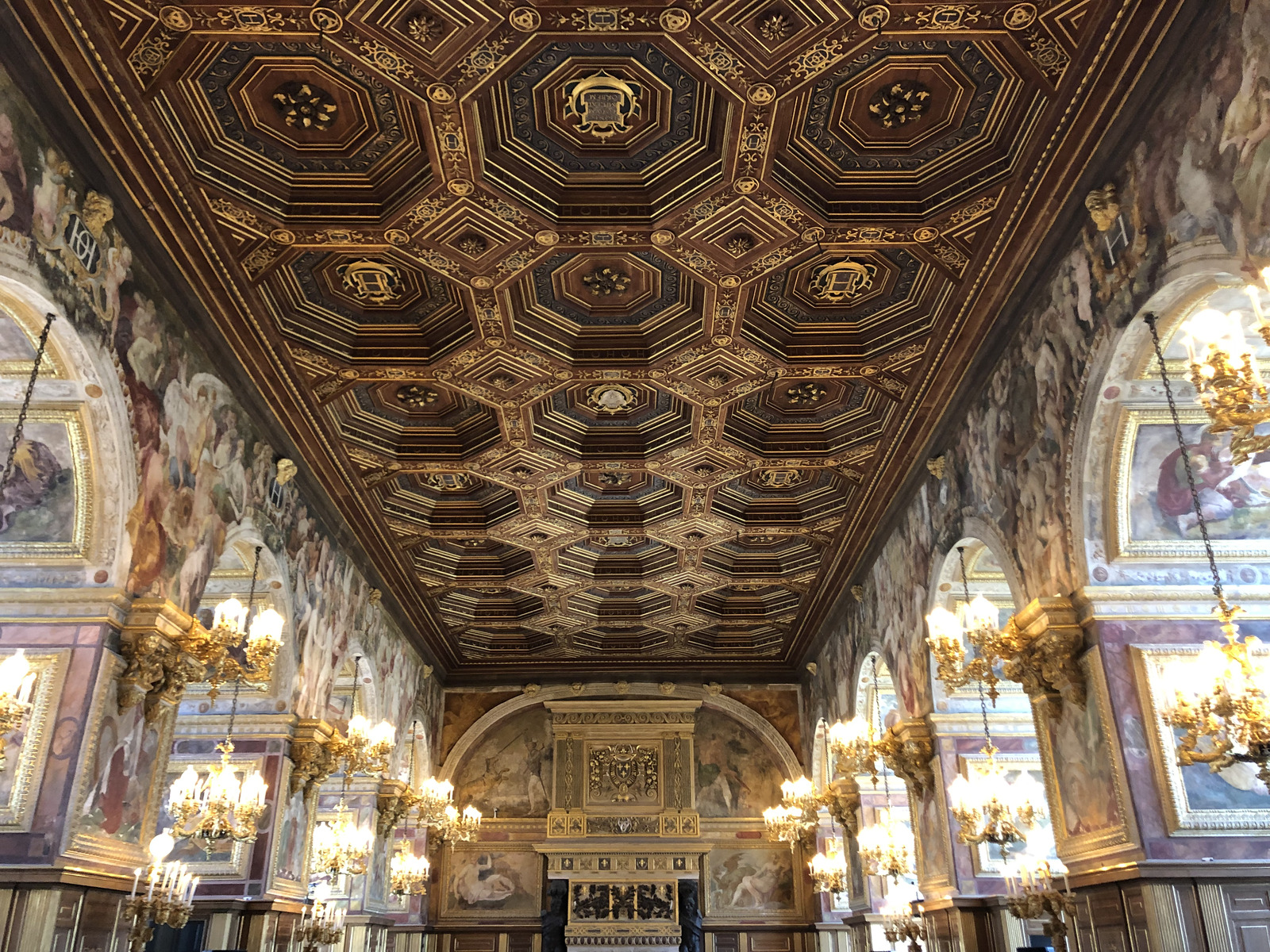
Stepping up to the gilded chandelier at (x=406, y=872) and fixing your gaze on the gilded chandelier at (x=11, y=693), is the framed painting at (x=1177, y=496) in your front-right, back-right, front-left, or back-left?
front-left

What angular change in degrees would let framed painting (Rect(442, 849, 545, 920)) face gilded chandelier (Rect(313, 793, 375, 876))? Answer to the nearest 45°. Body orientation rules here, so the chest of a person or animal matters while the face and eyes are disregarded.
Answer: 0° — it already faces it

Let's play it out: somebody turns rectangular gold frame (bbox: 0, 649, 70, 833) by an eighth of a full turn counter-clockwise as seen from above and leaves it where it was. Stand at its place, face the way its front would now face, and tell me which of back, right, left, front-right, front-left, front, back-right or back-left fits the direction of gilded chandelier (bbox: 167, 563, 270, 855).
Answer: left

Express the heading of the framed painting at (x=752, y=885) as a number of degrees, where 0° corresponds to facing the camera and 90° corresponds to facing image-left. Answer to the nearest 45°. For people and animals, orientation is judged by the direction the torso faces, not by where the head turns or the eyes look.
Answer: approximately 0°

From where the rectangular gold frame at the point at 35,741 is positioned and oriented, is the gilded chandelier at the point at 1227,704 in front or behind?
in front

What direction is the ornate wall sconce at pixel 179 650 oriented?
to the viewer's right

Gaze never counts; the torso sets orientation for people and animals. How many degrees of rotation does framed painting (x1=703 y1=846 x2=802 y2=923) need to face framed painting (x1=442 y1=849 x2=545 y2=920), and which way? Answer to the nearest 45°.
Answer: approximately 90° to its right

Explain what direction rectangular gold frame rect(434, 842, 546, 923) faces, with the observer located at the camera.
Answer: facing the viewer

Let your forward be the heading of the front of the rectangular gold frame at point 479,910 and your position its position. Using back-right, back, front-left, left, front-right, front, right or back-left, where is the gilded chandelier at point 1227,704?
front

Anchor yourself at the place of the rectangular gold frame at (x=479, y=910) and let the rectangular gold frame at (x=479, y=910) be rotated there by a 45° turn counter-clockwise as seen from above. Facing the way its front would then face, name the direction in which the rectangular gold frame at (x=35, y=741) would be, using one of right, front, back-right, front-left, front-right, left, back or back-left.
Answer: front-right

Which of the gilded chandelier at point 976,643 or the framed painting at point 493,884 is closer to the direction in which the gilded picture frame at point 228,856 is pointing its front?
the gilded chandelier
